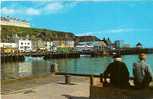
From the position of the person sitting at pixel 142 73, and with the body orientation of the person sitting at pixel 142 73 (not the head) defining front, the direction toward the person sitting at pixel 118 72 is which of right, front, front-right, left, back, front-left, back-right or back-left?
left

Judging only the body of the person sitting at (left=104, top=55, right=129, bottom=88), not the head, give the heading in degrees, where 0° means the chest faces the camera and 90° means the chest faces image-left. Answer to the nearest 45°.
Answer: approximately 180°

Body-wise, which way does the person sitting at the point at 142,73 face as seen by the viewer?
away from the camera

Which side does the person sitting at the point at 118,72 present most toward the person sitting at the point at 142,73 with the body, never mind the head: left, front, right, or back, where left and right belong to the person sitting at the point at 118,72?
right

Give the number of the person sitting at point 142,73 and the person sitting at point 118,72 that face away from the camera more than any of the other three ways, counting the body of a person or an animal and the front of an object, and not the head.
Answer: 2
